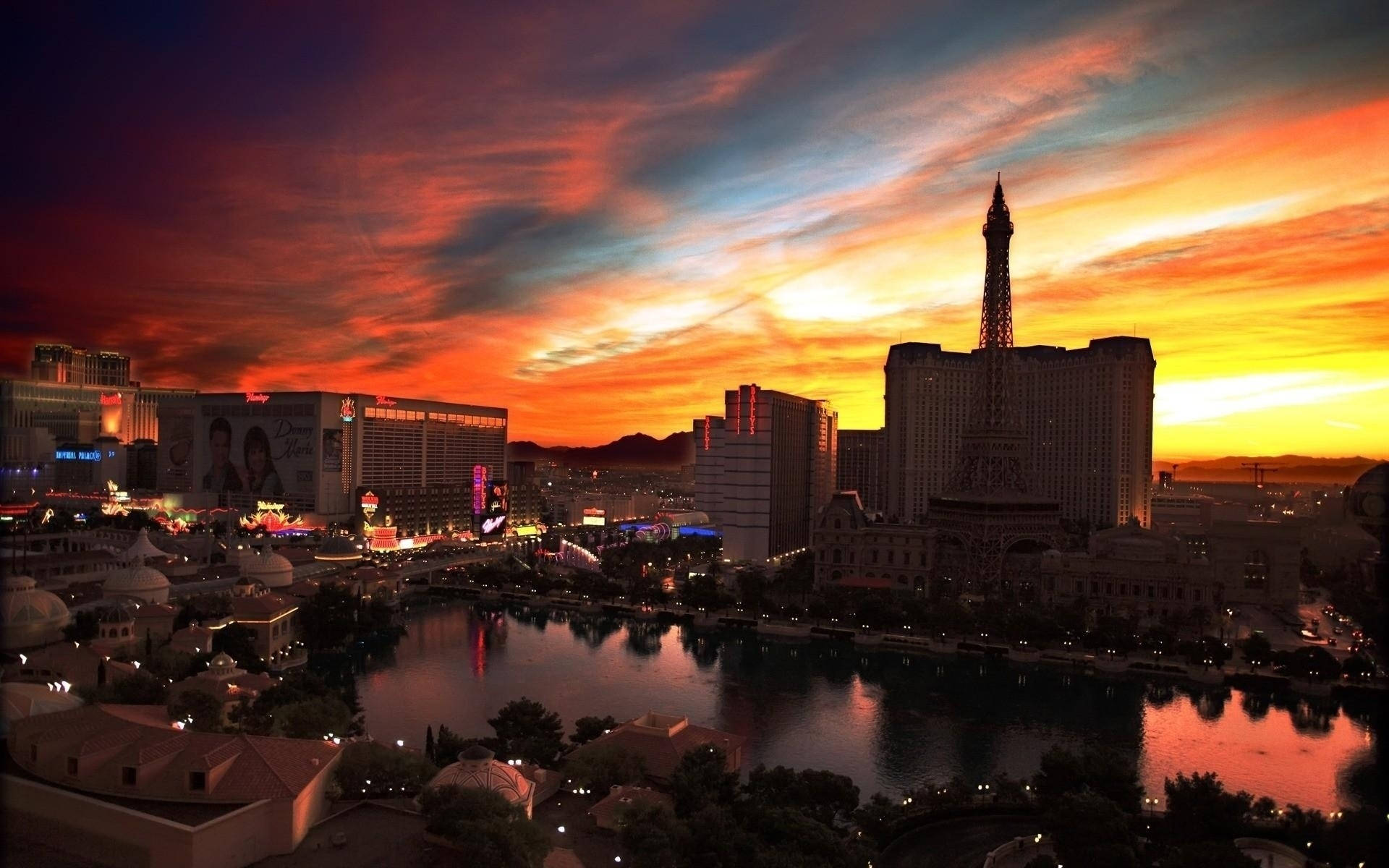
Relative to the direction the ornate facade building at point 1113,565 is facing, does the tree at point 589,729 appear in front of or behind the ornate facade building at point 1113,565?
in front

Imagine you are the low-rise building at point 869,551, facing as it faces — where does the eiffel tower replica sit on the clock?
The eiffel tower replica is roughly at 8 o'clock from the low-rise building.

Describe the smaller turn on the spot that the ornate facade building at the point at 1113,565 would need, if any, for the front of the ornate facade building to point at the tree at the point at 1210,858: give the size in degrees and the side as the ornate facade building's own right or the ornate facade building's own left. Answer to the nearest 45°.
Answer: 0° — it already faces it

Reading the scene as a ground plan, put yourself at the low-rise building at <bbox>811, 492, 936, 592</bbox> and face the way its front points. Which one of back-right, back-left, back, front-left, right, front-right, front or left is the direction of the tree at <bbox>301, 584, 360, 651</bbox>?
front-right

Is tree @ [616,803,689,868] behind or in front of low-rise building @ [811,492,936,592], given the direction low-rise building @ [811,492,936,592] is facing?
in front

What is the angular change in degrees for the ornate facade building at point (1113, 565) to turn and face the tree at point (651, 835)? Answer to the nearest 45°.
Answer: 0° — it already faces it

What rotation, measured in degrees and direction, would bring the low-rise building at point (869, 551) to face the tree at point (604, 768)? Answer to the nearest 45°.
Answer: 0° — it already faces it

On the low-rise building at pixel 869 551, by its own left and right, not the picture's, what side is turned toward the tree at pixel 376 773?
front

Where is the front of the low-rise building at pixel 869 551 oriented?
toward the camera

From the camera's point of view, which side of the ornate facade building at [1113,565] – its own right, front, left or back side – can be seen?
front
